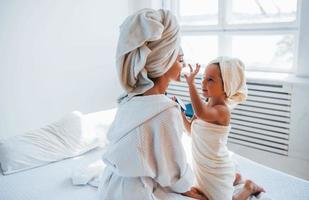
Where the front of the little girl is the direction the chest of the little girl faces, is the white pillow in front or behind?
in front

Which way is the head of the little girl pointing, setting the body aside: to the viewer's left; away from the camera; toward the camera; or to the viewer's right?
to the viewer's left

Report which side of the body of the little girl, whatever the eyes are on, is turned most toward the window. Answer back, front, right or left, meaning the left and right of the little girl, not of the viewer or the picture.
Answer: right

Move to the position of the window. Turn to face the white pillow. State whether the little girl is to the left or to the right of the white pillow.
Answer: left

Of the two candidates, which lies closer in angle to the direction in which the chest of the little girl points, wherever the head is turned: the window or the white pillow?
the white pillow

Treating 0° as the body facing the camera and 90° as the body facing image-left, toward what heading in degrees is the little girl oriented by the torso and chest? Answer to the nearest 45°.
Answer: approximately 90°
